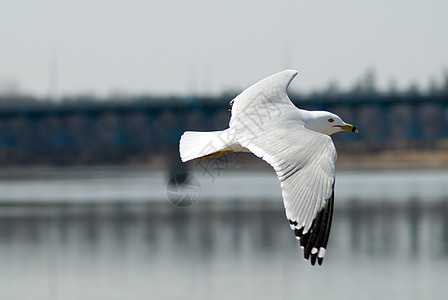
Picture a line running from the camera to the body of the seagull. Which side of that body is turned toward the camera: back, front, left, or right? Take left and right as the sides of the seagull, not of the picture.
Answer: right
